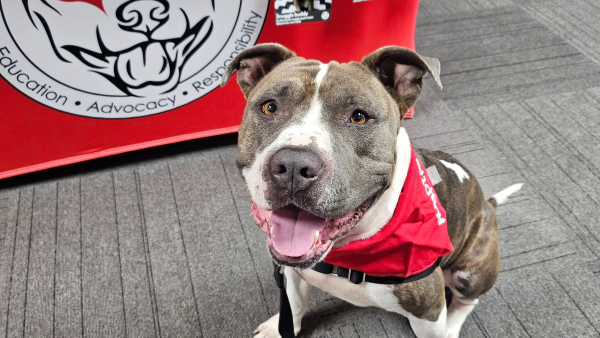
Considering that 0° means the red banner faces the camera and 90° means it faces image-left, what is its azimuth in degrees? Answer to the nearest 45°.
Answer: approximately 0°

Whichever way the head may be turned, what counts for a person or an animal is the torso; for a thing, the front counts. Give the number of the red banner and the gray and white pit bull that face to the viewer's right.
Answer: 0

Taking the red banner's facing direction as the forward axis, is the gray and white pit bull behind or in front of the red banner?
in front

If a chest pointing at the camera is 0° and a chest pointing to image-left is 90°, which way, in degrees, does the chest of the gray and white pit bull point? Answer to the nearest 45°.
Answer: approximately 45°
